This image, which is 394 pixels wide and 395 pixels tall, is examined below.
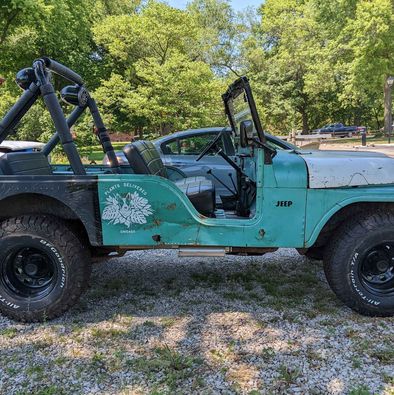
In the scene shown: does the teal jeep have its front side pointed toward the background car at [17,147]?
no

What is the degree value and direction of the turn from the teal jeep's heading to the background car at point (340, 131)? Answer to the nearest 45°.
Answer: approximately 90° to its left

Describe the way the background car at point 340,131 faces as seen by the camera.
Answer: facing to the left of the viewer

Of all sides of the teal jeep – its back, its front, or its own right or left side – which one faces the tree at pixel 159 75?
left

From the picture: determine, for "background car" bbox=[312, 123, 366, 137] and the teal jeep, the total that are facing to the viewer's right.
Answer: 1

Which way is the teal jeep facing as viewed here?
to the viewer's right

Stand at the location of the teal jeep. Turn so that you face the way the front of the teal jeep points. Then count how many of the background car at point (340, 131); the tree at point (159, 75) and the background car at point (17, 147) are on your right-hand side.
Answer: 0

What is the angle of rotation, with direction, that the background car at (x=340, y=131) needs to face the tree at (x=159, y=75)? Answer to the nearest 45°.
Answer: approximately 90° to its left

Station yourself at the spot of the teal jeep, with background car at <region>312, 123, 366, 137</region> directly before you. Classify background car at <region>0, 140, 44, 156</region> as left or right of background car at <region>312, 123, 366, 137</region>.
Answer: left

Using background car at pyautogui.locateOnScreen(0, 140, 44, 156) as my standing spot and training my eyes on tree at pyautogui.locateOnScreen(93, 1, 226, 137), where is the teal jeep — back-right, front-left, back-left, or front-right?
back-right

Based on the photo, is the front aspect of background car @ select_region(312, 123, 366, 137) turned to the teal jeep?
no
